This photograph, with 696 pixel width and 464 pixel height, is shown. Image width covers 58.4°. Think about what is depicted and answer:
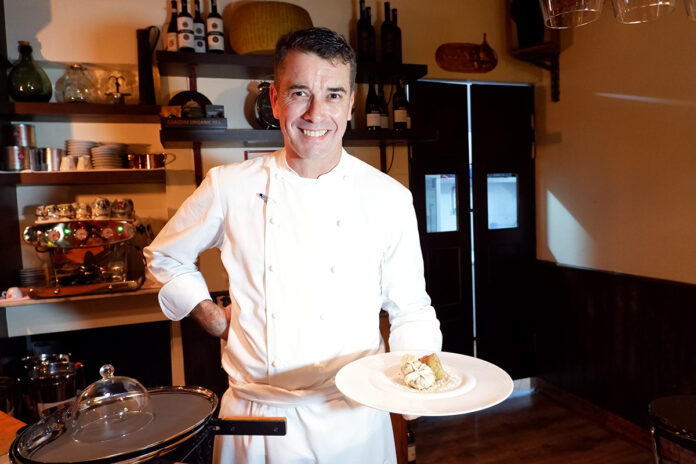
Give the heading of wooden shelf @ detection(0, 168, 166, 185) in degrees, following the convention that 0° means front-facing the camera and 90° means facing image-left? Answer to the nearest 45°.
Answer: approximately 0°

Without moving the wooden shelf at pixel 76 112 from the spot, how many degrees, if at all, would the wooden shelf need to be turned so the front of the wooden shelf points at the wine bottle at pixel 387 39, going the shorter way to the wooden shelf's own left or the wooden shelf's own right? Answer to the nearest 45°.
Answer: approximately 90° to the wooden shelf's own left

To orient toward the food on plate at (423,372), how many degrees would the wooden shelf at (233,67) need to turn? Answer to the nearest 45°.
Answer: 0° — it already faces it

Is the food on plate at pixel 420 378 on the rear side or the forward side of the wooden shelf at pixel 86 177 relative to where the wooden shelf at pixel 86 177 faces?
on the forward side

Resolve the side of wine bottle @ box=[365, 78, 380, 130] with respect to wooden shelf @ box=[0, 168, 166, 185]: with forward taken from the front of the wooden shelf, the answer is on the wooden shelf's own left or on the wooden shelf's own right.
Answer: on the wooden shelf's own left

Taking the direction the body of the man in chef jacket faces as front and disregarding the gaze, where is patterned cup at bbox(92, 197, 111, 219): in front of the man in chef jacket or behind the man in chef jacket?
behind

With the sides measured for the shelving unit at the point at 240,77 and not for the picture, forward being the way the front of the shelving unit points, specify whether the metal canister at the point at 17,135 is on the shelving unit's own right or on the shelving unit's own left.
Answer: on the shelving unit's own right
